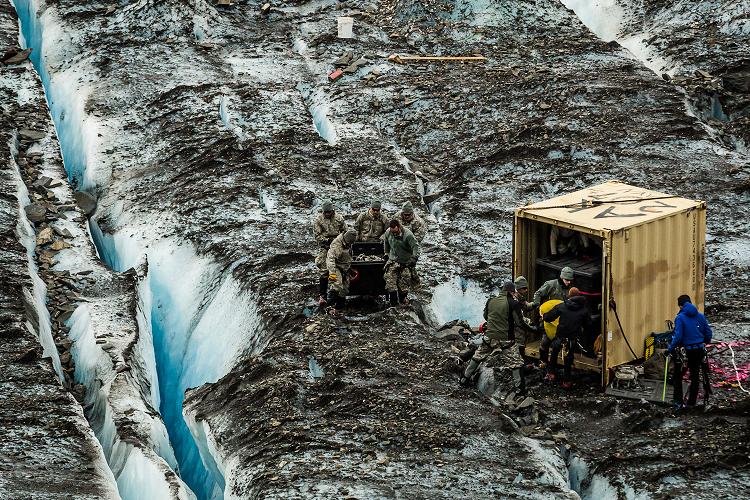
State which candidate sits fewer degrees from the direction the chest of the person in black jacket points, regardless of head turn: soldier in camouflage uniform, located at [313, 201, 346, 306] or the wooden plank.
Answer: the wooden plank

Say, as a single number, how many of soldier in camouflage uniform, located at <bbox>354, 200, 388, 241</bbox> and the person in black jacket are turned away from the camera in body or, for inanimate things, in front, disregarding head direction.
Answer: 1

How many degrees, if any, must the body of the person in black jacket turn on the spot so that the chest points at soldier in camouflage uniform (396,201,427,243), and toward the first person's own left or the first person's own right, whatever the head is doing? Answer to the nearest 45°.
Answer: approximately 45° to the first person's own left

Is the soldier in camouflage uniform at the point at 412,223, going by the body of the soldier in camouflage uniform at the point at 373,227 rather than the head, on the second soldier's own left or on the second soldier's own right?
on the second soldier's own left

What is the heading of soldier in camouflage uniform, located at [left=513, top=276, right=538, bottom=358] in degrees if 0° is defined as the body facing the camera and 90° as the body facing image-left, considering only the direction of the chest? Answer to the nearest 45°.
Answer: approximately 270°

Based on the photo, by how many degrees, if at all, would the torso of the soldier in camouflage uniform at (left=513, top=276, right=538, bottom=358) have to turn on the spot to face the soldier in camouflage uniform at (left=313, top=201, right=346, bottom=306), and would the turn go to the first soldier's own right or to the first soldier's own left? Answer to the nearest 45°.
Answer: approximately 135° to the first soldier's own left

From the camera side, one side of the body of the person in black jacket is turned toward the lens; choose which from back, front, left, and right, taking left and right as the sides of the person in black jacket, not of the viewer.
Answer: back

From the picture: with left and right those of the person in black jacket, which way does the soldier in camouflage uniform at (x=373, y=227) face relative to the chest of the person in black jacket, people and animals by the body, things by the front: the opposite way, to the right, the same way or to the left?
the opposite way

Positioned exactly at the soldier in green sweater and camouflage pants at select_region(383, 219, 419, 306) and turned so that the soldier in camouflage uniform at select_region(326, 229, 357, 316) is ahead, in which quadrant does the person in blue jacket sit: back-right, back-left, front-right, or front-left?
back-left

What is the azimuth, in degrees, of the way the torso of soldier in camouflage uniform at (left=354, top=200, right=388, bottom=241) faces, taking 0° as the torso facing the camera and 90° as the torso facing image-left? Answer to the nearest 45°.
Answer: approximately 0°
